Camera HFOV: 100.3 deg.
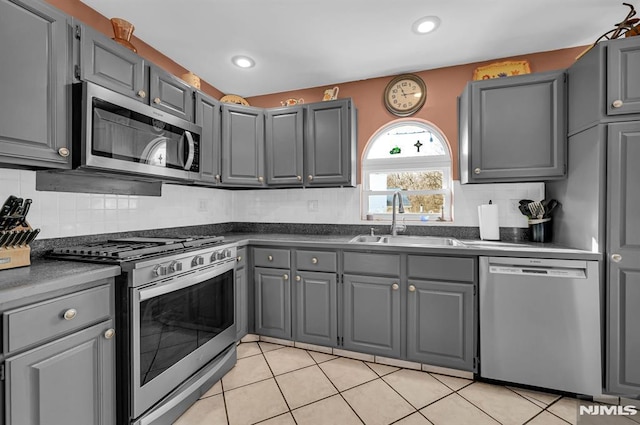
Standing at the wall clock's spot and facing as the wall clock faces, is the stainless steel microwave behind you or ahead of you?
ahead

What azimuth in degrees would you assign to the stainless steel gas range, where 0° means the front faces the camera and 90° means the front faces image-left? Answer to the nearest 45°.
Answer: approximately 315°

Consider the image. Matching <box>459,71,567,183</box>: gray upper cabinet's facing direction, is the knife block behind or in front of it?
in front

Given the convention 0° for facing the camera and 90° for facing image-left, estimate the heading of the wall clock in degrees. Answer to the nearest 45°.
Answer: approximately 0°

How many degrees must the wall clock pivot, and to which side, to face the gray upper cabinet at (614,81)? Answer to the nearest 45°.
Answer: approximately 45° to its left

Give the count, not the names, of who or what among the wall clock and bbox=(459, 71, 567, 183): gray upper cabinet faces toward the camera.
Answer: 2

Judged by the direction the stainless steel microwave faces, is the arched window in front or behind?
in front

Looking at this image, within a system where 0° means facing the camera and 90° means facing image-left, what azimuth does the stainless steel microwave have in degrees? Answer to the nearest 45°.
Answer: approximately 315°

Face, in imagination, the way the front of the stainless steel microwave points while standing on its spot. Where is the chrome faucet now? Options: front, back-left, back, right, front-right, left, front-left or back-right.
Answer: front-left

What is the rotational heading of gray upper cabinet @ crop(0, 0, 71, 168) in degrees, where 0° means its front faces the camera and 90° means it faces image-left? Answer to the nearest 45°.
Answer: approximately 315°
